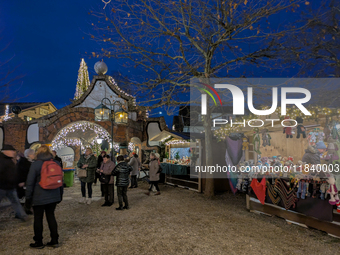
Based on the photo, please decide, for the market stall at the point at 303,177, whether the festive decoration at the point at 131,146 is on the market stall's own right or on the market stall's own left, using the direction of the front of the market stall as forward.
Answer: on the market stall's own right

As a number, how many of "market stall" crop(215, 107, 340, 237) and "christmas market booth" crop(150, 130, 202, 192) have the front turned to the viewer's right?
0

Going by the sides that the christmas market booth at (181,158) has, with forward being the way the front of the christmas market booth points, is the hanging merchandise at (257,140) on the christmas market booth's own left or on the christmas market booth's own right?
on the christmas market booth's own left

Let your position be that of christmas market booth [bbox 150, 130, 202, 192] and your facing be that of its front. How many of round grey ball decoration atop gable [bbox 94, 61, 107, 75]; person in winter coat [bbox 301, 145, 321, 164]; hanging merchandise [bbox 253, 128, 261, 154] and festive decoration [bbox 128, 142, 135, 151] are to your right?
2

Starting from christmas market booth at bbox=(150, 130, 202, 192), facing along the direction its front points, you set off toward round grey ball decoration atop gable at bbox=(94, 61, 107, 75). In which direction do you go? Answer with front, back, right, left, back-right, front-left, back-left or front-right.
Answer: right

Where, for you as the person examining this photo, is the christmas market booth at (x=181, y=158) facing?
facing the viewer and to the left of the viewer

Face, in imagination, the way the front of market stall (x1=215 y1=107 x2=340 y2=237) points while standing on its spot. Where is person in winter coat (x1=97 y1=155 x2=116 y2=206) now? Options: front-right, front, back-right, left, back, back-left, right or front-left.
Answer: front-right

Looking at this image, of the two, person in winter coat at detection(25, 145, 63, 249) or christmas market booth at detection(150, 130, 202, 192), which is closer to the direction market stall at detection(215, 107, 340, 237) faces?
the person in winter coat

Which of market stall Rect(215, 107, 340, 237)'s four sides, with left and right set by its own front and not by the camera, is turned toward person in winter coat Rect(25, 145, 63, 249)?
front
